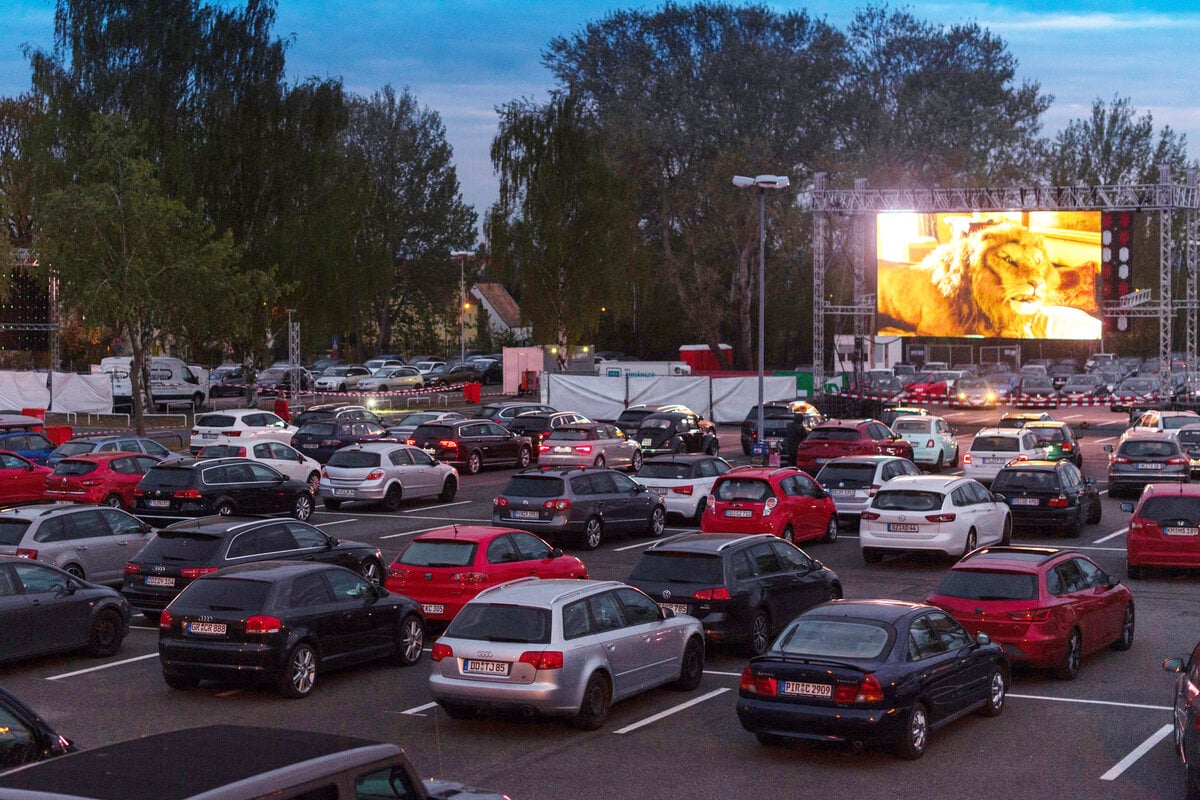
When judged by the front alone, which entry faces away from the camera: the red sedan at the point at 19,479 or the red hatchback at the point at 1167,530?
the red hatchback

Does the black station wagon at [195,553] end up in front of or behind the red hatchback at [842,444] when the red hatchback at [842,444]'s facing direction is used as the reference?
behind

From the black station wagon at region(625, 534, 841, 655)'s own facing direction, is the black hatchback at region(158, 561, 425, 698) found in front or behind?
behind

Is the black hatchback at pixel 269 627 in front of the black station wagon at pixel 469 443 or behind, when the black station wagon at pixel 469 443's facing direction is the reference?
behind

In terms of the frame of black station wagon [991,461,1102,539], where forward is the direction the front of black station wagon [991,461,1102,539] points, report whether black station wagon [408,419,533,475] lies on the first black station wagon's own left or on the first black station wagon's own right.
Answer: on the first black station wagon's own left

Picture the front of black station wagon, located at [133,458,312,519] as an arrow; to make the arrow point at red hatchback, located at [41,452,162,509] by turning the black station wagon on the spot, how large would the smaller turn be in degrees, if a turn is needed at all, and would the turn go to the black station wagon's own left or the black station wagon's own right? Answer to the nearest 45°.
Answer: approximately 90° to the black station wagon's own left

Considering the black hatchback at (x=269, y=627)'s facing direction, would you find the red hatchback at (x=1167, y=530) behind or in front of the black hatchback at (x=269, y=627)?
in front

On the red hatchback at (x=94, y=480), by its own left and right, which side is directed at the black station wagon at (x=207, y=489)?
right

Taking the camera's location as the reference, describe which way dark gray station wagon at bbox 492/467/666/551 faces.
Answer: facing away from the viewer and to the right of the viewer

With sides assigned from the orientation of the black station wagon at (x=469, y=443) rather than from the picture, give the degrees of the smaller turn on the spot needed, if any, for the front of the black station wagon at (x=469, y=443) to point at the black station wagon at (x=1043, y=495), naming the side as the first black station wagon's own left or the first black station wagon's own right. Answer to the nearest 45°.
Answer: approximately 90° to the first black station wagon's own right

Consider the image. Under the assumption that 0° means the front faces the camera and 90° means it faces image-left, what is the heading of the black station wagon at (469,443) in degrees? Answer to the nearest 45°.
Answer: approximately 225°

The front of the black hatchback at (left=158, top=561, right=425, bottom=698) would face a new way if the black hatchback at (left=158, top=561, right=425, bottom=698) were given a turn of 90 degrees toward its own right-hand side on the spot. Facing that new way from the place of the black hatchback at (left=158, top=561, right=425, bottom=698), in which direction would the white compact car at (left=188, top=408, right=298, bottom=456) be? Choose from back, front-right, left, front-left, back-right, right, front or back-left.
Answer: back-left

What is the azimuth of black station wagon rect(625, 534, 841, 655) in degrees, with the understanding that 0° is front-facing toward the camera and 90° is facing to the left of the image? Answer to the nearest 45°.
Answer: approximately 225°
